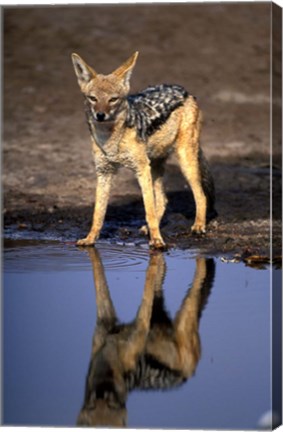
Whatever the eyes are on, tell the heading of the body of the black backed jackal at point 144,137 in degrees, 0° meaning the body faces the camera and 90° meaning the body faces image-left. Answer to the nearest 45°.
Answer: approximately 45°
